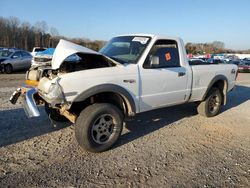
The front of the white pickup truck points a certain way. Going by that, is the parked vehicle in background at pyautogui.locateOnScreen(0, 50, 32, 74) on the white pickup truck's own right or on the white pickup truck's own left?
on the white pickup truck's own right

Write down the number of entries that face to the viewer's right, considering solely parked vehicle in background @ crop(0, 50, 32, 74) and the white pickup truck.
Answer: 0

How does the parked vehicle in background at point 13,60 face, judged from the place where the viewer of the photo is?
facing the viewer and to the left of the viewer

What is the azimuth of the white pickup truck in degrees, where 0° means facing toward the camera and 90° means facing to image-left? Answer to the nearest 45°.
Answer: approximately 45°

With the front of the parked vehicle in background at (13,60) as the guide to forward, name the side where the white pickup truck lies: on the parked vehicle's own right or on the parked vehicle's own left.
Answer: on the parked vehicle's own left
